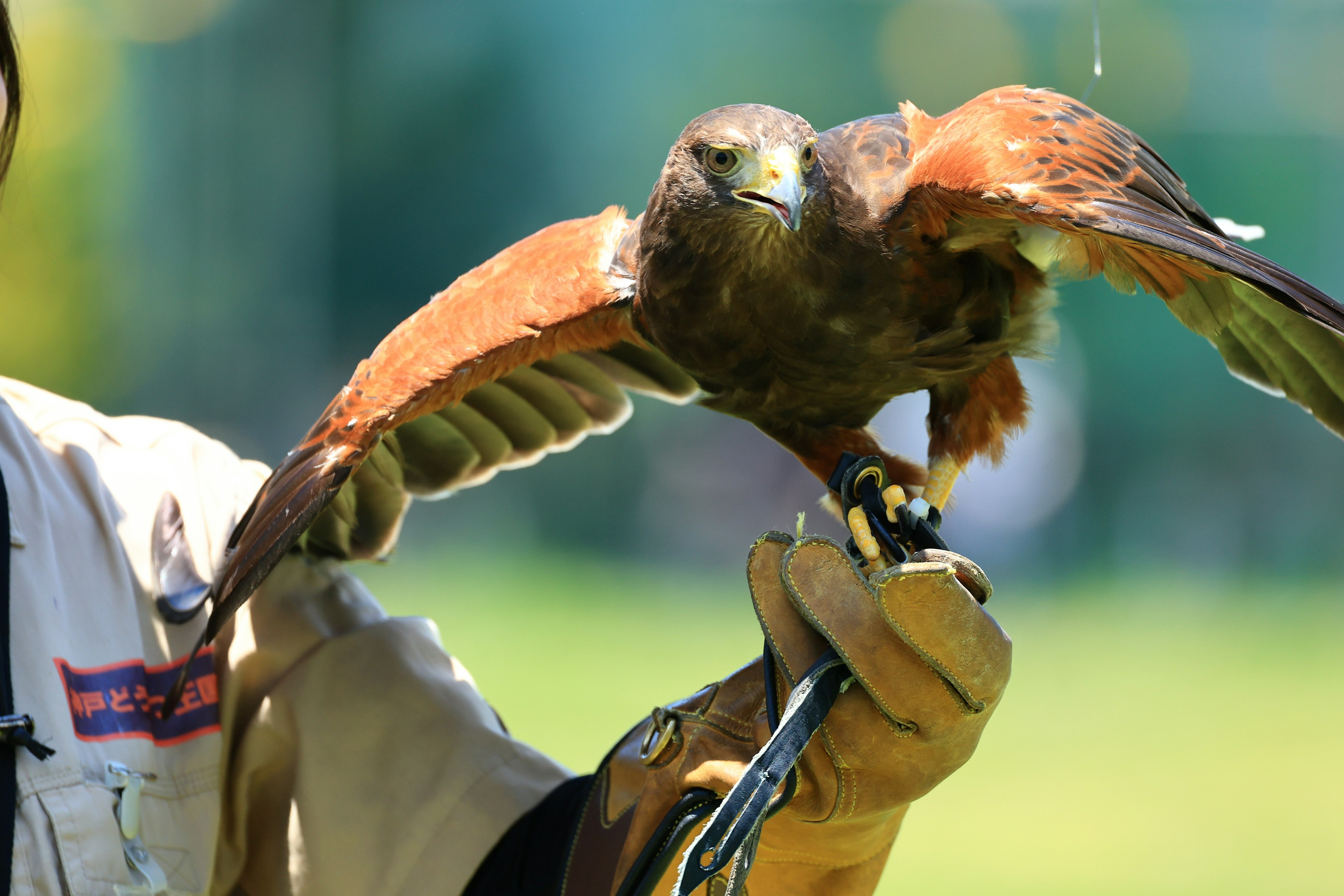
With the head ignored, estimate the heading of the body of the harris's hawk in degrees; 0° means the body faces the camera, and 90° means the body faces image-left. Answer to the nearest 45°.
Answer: approximately 45°
